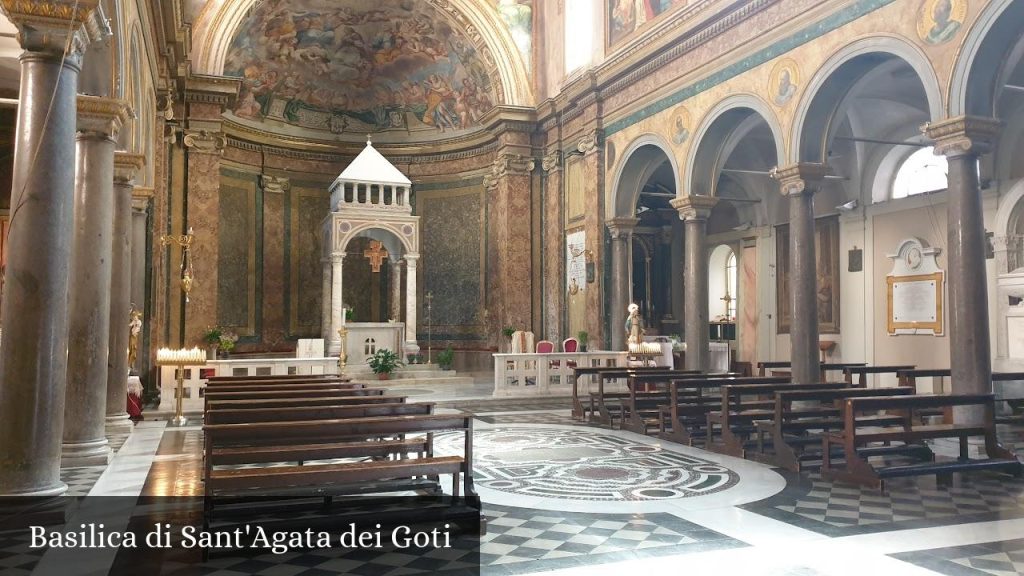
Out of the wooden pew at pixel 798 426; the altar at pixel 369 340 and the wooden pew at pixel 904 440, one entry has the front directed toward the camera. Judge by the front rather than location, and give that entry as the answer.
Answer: the altar

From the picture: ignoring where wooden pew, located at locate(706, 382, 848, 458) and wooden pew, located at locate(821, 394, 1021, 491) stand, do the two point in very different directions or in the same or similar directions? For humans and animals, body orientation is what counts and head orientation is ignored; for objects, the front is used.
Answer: same or similar directions

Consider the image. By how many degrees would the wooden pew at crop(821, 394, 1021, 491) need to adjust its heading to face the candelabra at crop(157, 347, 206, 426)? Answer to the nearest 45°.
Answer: approximately 45° to its left

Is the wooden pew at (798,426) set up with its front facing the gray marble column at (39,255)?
no

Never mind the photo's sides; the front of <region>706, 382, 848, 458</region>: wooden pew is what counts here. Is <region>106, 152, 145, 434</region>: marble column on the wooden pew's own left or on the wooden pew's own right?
on the wooden pew's own left

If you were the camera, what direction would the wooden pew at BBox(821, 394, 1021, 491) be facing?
facing away from the viewer and to the left of the viewer

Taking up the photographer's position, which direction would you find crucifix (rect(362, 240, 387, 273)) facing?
facing the viewer

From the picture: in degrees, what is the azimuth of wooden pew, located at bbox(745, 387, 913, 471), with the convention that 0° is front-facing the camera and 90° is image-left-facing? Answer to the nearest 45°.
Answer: approximately 135°

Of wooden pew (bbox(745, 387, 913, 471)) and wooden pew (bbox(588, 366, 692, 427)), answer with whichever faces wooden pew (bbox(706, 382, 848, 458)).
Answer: wooden pew (bbox(745, 387, 913, 471))

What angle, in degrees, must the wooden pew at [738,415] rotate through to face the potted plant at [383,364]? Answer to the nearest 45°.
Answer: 0° — it already faces it

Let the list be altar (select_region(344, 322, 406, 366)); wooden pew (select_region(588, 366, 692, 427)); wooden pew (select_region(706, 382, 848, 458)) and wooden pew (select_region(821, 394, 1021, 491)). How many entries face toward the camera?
1

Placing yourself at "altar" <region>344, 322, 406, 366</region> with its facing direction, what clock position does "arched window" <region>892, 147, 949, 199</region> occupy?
The arched window is roughly at 10 o'clock from the altar.

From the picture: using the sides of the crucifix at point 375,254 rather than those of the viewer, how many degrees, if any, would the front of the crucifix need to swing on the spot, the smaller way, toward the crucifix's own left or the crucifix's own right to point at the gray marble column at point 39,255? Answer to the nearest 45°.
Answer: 0° — it already faces it

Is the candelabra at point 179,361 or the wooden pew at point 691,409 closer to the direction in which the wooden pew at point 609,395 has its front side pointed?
the candelabra

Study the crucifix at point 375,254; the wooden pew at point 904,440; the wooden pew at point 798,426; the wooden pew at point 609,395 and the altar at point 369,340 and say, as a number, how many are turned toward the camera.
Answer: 2

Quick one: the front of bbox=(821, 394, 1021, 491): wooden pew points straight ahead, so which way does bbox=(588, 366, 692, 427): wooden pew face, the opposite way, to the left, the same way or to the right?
the same way

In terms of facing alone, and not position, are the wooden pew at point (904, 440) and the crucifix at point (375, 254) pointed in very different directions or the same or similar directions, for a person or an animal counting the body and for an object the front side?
very different directions

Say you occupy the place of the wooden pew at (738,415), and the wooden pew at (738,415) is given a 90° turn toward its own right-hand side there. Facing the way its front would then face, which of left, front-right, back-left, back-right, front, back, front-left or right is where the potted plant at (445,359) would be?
left

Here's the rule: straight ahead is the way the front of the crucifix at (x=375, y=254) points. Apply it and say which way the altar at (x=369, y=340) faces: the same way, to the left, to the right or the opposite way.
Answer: the same way

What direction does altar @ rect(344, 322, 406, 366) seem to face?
toward the camera

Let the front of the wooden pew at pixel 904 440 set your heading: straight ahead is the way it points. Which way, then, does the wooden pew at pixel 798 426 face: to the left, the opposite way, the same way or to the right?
the same way
